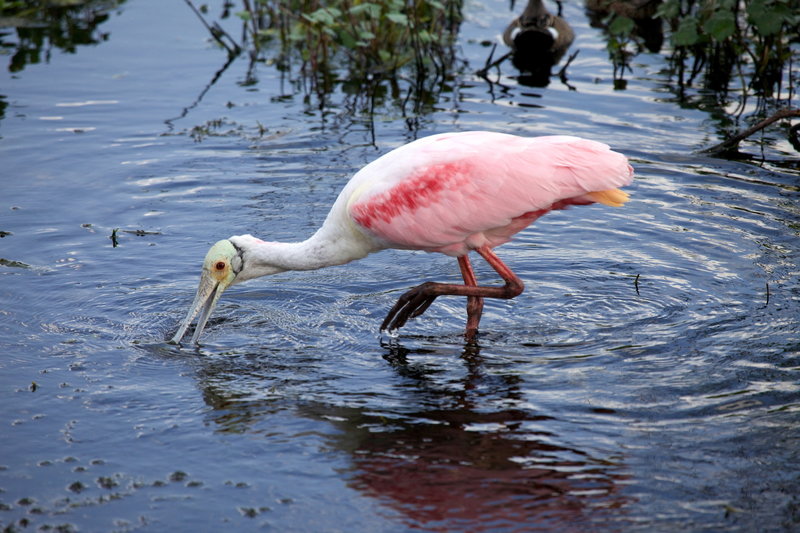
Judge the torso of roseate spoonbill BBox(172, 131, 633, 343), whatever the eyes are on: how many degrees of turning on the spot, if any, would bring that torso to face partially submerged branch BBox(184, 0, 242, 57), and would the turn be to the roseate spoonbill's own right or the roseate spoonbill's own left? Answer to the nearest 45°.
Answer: approximately 90° to the roseate spoonbill's own right

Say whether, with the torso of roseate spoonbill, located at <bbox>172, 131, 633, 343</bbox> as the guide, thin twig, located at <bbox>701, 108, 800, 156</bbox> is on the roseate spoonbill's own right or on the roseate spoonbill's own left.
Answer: on the roseate spoonbill's own right

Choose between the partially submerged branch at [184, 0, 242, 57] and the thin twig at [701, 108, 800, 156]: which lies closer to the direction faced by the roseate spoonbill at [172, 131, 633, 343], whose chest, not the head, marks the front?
the partially submerged branch

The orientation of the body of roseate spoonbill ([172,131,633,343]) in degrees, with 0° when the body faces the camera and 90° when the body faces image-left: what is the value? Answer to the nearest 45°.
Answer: approximately 90°
